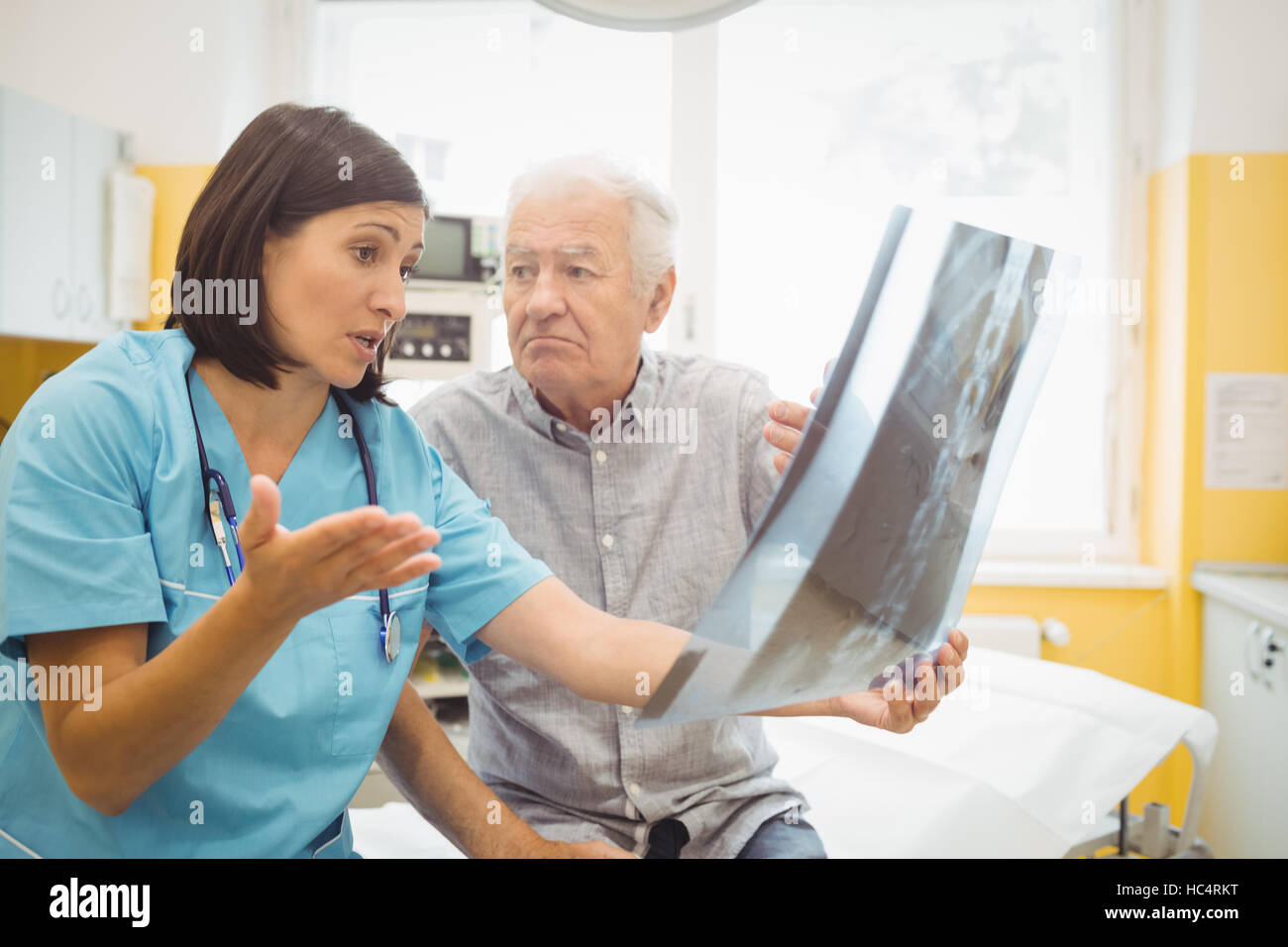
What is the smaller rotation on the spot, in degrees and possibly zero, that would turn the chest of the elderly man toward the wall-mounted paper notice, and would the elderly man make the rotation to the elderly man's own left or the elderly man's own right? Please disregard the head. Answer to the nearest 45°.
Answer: approximately 135° to the elderly man's own left

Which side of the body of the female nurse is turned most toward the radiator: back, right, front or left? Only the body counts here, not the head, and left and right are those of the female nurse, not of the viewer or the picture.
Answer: left

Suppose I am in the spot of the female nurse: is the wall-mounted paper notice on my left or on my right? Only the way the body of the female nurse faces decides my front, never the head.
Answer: on my left

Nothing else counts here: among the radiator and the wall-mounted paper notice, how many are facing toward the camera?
2

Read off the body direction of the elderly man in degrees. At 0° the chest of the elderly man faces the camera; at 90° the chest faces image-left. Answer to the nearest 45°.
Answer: approximately 0°

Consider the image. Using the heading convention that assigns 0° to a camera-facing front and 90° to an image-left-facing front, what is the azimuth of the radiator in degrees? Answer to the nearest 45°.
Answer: approximately 0°
